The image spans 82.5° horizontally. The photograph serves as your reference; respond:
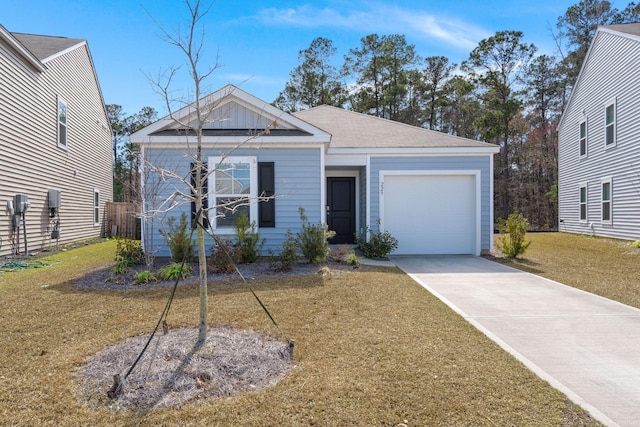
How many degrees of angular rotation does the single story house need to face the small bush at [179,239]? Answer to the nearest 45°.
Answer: approximately 45° to its right

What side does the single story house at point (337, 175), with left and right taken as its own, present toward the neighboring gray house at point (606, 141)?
left

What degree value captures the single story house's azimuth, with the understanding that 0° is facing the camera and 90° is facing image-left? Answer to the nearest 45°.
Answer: approximately 0°

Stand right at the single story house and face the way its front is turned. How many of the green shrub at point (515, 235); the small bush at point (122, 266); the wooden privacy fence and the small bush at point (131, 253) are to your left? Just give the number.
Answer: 1

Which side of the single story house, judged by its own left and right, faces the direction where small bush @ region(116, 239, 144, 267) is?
right

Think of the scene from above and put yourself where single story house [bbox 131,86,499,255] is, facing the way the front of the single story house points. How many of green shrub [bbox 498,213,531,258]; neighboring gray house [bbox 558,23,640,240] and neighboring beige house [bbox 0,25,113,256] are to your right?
1

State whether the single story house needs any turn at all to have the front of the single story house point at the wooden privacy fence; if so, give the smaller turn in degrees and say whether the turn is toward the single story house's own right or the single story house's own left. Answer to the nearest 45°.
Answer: approximately 135° to the single story house's own right

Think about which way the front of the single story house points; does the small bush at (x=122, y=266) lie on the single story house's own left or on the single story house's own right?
on the single story house's own right

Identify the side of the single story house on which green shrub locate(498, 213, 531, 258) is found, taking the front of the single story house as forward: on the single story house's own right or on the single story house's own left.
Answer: on the single story house's own left

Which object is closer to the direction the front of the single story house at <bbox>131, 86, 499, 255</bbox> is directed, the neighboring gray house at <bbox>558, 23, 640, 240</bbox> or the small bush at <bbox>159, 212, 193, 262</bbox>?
the small bush

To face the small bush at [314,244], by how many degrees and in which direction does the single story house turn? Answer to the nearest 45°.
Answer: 0° — it already faces it

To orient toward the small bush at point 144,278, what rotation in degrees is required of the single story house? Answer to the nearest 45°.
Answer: approximately 45° to its right
